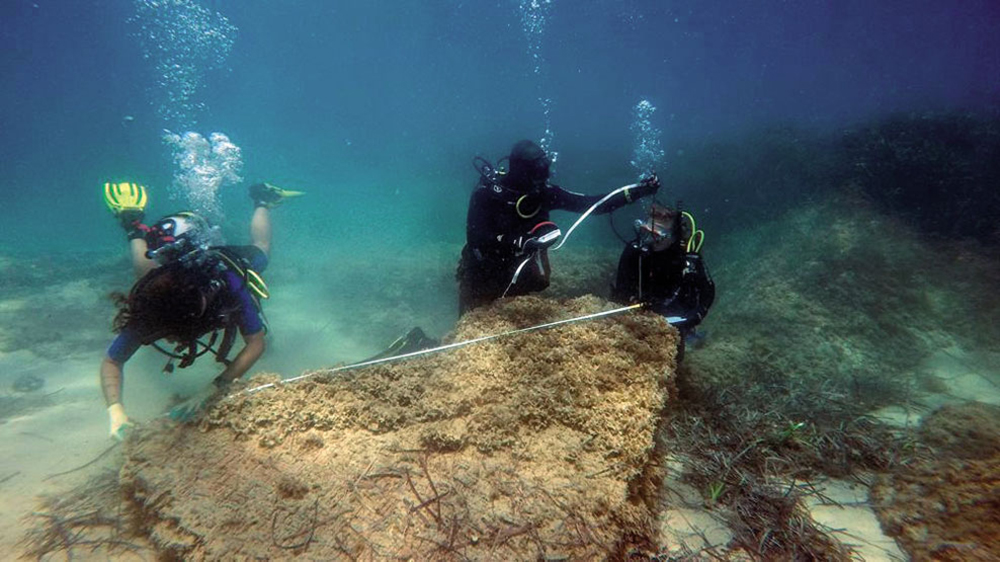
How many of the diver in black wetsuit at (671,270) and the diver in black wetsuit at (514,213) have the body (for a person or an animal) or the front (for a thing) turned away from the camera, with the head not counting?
0

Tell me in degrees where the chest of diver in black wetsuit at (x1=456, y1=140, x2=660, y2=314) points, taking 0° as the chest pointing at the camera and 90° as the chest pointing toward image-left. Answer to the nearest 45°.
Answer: approximately 315°

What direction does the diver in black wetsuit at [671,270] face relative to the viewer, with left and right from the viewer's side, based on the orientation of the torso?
facing the viewer and to the left of the viewer

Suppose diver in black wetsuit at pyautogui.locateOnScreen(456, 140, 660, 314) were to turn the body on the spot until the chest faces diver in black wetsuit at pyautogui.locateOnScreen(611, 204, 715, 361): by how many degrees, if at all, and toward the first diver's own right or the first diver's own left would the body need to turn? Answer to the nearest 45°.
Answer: approximately 45° to the first diver's own left

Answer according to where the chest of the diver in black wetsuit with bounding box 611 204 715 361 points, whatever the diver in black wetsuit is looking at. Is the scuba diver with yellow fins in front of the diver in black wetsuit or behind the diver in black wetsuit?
in front

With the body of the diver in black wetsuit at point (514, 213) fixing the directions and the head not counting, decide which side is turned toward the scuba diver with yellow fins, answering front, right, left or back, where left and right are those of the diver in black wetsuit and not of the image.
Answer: right
